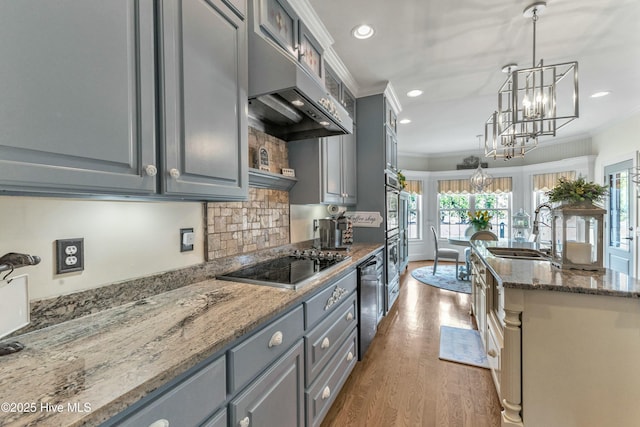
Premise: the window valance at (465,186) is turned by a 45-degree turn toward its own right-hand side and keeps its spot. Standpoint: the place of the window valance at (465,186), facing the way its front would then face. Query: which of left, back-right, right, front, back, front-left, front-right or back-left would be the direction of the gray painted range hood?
front-left

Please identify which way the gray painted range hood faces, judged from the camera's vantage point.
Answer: facing the viewer and to the right of the viewer

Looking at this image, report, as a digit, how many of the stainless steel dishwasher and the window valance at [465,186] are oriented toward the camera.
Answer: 1

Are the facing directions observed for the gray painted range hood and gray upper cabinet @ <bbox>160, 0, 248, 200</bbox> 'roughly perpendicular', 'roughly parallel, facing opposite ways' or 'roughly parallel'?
roughly parallel

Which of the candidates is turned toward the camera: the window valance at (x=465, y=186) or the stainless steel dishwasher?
the window valance

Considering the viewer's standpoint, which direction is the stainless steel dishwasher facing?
facing to the right of the viewer

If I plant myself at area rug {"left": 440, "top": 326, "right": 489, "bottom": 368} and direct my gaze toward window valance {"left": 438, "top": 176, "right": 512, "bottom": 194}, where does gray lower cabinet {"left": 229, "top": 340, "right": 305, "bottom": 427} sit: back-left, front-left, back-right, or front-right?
back-left

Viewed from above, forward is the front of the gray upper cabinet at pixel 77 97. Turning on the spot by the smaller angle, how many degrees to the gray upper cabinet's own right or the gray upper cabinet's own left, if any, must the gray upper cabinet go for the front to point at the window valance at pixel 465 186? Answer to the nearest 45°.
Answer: approximately 45° to the gray upper cabinet's own left

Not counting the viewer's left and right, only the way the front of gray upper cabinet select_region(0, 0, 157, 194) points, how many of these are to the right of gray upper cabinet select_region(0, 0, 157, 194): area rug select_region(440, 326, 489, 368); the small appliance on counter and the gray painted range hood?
0

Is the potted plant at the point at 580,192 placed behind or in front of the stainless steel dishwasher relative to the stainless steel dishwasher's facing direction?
in front

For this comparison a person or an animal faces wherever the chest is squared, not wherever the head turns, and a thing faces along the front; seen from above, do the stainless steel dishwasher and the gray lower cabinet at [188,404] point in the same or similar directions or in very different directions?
same or similar directions

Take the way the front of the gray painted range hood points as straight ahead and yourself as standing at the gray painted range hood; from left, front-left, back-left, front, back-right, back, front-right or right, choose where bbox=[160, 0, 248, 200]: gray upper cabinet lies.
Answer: right

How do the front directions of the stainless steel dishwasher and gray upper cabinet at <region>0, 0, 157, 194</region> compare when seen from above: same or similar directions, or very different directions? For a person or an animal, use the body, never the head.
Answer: same or similar directions

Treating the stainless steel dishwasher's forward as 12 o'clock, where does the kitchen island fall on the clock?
The kitchen island is roughly at 1 o'clock from the stainless steel dishwasher.

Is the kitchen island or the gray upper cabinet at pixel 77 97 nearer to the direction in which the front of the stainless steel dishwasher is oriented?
the kitchen island

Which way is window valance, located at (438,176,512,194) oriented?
toward the camera
